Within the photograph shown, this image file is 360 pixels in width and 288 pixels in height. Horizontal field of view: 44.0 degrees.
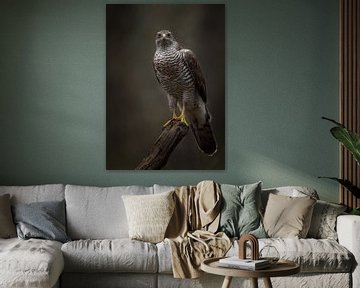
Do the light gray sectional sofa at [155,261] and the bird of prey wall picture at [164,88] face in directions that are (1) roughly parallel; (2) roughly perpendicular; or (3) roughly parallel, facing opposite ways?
roughly parallel

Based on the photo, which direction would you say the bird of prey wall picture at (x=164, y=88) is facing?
toward the camera

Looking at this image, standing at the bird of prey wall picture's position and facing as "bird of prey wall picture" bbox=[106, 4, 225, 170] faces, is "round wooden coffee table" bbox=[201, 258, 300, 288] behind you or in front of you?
in front

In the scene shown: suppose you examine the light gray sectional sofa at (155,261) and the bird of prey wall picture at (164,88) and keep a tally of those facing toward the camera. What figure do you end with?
2

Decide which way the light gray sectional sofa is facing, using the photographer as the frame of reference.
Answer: facing the viewer
